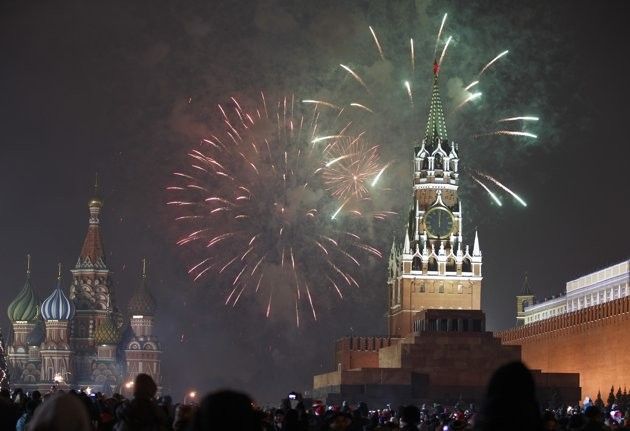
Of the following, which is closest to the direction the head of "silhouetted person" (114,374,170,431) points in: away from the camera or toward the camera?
away from the camera

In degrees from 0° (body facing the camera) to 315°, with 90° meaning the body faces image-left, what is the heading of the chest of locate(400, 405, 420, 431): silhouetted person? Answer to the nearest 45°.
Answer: approximately 180°

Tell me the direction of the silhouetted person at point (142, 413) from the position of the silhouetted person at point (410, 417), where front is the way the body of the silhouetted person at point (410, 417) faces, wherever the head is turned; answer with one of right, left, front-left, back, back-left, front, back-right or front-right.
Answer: back-left

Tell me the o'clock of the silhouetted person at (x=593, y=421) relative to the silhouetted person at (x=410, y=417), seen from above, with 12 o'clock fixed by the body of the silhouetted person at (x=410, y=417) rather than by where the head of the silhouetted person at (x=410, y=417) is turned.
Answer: the silhouetted person at (x=593, y=421) is roughly at 2 o'clock from the silhouetted person at (x=410, y=417).

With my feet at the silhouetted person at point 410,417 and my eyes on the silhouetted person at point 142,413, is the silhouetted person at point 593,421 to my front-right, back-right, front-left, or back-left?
back-left
